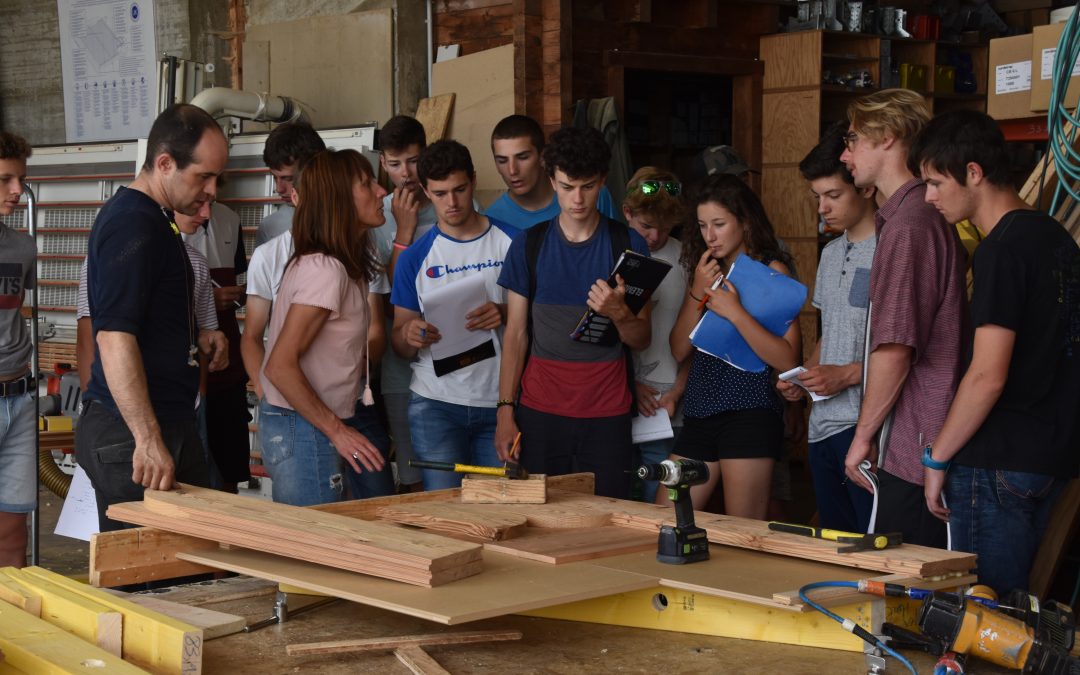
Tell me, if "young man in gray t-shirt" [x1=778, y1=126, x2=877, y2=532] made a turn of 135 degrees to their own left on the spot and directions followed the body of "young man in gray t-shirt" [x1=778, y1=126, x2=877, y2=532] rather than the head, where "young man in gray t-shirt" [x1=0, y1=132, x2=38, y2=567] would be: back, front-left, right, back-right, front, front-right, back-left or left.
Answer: back

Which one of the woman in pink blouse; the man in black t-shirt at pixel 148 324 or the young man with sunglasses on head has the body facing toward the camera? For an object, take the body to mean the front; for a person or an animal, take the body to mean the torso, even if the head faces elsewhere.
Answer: the young man with sunglasses on head

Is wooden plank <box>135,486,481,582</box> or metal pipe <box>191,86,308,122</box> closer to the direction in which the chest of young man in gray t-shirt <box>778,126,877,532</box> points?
the wooden plank

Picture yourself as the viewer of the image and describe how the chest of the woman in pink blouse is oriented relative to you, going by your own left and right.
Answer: facing to the right of the viewer

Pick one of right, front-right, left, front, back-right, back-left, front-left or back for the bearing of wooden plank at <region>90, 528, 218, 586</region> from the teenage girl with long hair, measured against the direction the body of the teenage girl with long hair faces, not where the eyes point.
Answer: front

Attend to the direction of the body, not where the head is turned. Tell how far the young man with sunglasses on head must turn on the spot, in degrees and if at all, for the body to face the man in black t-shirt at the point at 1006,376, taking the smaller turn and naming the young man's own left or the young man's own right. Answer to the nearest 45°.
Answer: approximately 45° to the young man's own left

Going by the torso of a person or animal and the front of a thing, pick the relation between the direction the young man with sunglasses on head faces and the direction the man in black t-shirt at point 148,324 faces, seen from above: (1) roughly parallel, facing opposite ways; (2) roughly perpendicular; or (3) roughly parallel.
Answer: roughly perpendicular

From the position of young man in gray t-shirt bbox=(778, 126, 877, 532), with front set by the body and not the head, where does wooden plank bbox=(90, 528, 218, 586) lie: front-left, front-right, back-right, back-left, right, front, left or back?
front

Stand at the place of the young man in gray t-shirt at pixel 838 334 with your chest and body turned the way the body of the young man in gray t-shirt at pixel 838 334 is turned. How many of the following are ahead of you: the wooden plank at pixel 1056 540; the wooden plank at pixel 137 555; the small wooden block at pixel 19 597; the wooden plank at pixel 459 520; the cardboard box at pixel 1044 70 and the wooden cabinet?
3

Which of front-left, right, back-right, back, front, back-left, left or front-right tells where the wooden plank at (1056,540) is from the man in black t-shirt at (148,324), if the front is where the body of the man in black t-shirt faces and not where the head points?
front

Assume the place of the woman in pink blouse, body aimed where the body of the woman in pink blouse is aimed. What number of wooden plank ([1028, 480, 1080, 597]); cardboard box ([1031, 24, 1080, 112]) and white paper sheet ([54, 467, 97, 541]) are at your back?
1

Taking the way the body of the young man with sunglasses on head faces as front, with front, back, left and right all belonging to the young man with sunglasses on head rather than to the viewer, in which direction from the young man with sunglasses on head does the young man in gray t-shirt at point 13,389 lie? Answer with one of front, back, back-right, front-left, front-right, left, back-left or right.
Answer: right

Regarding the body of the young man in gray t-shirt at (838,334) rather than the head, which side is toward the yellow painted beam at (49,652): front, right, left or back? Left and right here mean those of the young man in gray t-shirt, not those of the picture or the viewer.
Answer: front

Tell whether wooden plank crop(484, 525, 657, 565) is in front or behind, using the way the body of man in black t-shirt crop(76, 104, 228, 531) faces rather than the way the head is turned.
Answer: in front

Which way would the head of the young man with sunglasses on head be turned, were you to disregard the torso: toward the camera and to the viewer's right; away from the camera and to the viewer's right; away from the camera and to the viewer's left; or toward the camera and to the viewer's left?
toward the camera and to the viewer's left

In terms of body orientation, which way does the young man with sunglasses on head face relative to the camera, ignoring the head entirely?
toward the camera

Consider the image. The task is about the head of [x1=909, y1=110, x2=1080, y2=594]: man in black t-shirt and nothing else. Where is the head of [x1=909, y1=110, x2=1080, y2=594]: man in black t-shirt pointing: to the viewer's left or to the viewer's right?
to the viewer's left

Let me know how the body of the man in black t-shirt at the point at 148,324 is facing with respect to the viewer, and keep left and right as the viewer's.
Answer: facing to the right of the viewer

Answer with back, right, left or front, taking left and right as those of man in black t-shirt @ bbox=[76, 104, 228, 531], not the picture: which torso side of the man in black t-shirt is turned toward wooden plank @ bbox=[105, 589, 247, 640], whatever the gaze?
right
